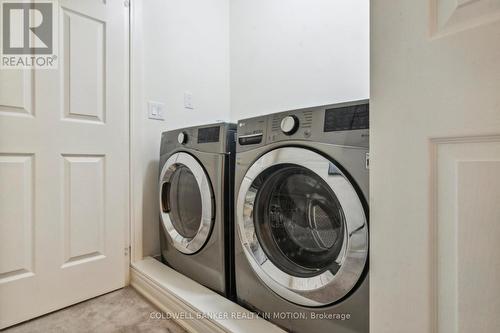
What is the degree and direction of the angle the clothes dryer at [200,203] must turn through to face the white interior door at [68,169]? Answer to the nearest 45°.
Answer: approximately 45° to its right

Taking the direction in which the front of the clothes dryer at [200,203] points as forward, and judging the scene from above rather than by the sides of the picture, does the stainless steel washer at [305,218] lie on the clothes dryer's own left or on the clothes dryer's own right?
on the clothes dryer's own left

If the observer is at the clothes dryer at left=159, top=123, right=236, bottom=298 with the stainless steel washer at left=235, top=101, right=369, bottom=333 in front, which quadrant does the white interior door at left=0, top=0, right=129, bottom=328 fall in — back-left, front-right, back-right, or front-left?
back-right

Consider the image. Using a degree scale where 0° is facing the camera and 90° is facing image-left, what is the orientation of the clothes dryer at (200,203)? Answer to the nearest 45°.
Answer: approximately 45°

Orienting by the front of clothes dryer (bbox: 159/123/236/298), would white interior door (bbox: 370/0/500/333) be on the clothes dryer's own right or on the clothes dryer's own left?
on the clothes dryer's own left

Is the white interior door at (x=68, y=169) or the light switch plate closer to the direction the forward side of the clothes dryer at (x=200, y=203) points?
the white interior door

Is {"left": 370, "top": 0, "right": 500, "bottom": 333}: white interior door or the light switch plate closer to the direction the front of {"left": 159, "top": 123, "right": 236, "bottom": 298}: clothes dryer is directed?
the white interior door

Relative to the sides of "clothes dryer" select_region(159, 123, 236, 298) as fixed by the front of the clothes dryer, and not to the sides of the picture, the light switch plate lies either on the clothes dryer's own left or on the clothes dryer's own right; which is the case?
on the clothes dryer's own right
